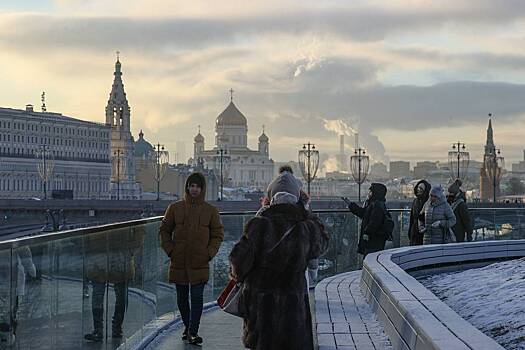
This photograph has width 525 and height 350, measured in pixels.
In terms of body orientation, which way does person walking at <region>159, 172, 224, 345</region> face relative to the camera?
toward the camera

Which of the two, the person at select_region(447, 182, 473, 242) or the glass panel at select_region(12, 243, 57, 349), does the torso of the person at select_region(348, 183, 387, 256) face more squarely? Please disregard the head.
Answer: the glass panel

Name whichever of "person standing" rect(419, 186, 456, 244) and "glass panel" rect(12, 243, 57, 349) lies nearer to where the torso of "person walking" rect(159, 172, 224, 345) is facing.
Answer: the glass panel

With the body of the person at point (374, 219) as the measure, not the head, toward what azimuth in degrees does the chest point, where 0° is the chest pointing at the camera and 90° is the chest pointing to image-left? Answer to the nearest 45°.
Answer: approximately 90°
